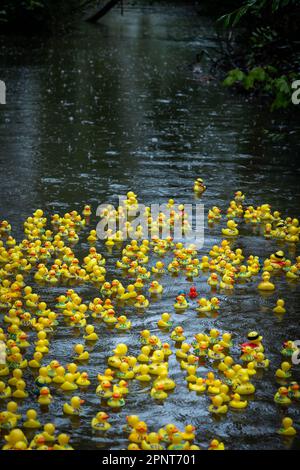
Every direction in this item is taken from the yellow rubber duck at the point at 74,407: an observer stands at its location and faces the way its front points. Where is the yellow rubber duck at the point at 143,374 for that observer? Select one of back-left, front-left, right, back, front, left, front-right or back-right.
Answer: front-left

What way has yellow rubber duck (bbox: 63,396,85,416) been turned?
to the viewer's right
